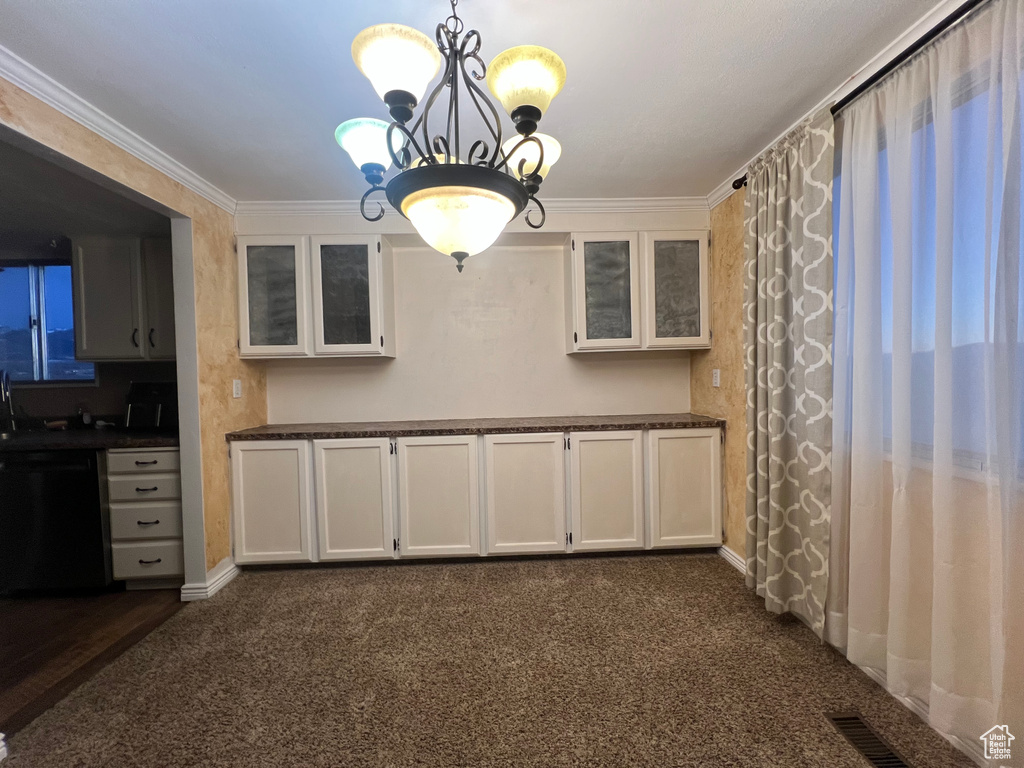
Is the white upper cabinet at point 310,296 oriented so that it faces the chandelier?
yes

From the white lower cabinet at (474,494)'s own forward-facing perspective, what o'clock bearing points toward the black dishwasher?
The black dishwasher is roughly at 3 o'clock from the white lower cabinet.

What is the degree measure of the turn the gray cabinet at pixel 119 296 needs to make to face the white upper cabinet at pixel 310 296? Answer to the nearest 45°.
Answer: approximately 45° to its left

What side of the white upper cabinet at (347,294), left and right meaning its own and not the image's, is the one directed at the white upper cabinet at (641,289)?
left

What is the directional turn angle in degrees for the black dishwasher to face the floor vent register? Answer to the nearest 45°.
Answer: approximately 45° to its left

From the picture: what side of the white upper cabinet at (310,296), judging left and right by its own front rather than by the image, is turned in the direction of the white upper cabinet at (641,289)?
left

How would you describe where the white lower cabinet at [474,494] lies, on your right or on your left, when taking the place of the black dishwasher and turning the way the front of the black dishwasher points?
on your left

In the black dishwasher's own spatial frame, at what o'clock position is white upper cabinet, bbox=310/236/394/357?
The white upper cabinet is roughly at 8 o'clock from the black dishwasher.

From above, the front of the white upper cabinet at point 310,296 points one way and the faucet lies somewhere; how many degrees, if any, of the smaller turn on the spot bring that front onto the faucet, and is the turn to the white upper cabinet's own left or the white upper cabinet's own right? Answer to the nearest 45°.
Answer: approximately 135° to the white upper cabinet's own right

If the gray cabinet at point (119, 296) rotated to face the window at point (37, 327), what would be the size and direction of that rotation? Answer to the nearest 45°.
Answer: approximately 135° to its right
